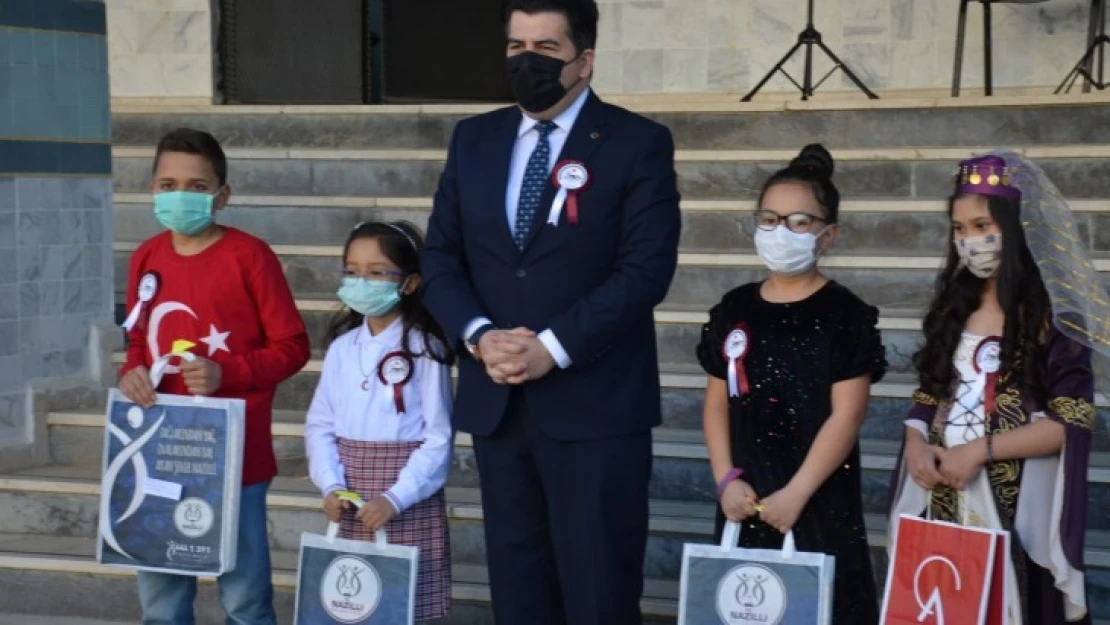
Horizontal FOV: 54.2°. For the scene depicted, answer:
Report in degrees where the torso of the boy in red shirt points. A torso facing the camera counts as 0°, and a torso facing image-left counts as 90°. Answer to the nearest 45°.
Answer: approximately 45°

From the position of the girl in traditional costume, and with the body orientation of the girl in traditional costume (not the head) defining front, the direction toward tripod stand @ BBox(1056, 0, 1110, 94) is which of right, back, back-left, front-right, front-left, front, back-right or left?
back-right

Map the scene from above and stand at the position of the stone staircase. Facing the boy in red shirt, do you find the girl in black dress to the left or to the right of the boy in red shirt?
left

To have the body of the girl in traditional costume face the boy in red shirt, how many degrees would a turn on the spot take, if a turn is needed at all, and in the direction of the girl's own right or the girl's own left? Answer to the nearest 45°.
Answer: approximately 45° to the girl's own right

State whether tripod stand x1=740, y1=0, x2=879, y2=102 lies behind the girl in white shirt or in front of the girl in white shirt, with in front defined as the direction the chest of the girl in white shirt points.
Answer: behind

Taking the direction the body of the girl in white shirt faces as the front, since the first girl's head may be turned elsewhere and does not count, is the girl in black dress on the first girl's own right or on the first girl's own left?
on the first girl's own left

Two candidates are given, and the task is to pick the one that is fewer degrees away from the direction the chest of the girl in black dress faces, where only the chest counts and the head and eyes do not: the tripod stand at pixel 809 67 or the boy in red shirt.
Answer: the boy in red shirt

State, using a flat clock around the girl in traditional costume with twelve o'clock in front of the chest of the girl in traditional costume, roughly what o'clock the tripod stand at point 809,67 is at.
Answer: The tripod stand is roughly at 4 o'clock from the girl in traditional costume.
